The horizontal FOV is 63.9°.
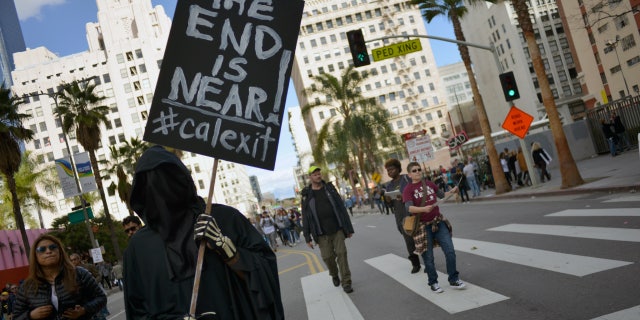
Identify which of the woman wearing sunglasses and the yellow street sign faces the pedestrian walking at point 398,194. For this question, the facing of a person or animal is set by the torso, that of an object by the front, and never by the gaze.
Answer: the yellow street sign

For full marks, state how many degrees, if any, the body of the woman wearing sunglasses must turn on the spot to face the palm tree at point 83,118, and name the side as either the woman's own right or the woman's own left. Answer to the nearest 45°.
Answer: approximately 180°

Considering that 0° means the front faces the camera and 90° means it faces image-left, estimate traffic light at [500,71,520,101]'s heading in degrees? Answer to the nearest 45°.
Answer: approximately 0°

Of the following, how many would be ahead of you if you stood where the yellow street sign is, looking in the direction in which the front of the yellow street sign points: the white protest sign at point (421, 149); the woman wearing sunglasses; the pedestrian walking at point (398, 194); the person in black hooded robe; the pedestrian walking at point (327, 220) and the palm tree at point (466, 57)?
4

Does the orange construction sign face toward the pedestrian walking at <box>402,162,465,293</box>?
yes

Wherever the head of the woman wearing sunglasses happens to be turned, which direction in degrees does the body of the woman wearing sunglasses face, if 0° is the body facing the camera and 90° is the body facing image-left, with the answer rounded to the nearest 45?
approximately 0°

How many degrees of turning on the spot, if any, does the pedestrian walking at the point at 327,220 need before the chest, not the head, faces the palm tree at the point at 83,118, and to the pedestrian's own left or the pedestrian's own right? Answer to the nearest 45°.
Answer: approximately 135° to the pedestrian's own right

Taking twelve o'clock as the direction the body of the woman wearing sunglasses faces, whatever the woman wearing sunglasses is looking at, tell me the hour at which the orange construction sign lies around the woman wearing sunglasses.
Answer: The orange construction sign is roughly at 8 o'clock from the woman wearing sunglasses.

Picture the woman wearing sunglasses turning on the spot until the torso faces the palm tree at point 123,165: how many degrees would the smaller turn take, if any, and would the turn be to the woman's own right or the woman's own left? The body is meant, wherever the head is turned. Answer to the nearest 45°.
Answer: approximately 180°

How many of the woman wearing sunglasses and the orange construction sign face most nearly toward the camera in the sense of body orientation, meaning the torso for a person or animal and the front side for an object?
2
